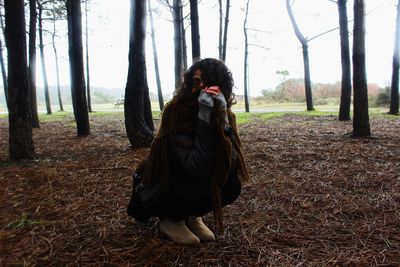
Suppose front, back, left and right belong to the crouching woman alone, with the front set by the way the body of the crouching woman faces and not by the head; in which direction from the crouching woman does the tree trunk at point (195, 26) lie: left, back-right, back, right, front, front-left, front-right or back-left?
back-left

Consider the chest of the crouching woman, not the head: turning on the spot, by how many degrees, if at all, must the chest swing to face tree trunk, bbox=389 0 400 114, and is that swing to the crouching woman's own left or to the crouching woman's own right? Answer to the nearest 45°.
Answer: approximately 90° to the crouching woman's own left

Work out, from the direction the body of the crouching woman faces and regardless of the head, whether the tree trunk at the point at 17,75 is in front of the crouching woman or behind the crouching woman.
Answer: behind

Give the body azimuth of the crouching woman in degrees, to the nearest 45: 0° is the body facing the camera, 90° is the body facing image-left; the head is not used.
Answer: approximately 315°

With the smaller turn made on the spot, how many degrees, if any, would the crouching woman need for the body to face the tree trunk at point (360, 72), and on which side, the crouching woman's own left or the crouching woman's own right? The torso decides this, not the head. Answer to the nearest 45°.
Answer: approximately 90° to the crouching woman's own left

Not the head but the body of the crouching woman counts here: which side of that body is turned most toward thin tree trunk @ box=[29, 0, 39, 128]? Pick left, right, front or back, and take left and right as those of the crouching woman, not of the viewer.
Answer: back
